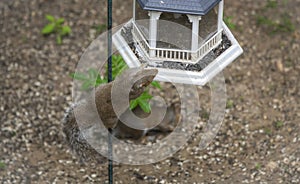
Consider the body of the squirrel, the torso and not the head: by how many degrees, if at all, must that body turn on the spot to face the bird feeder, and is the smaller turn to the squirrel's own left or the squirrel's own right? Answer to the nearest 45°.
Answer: approximately 45° to the squirrel's own right

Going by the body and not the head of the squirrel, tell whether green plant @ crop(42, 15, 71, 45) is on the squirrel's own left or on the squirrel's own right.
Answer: on the squirrel's own left

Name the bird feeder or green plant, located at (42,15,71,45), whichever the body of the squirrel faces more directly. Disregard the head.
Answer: the bird feeder

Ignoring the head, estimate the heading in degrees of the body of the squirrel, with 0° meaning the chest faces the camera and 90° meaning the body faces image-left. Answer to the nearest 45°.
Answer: approximately 270°
